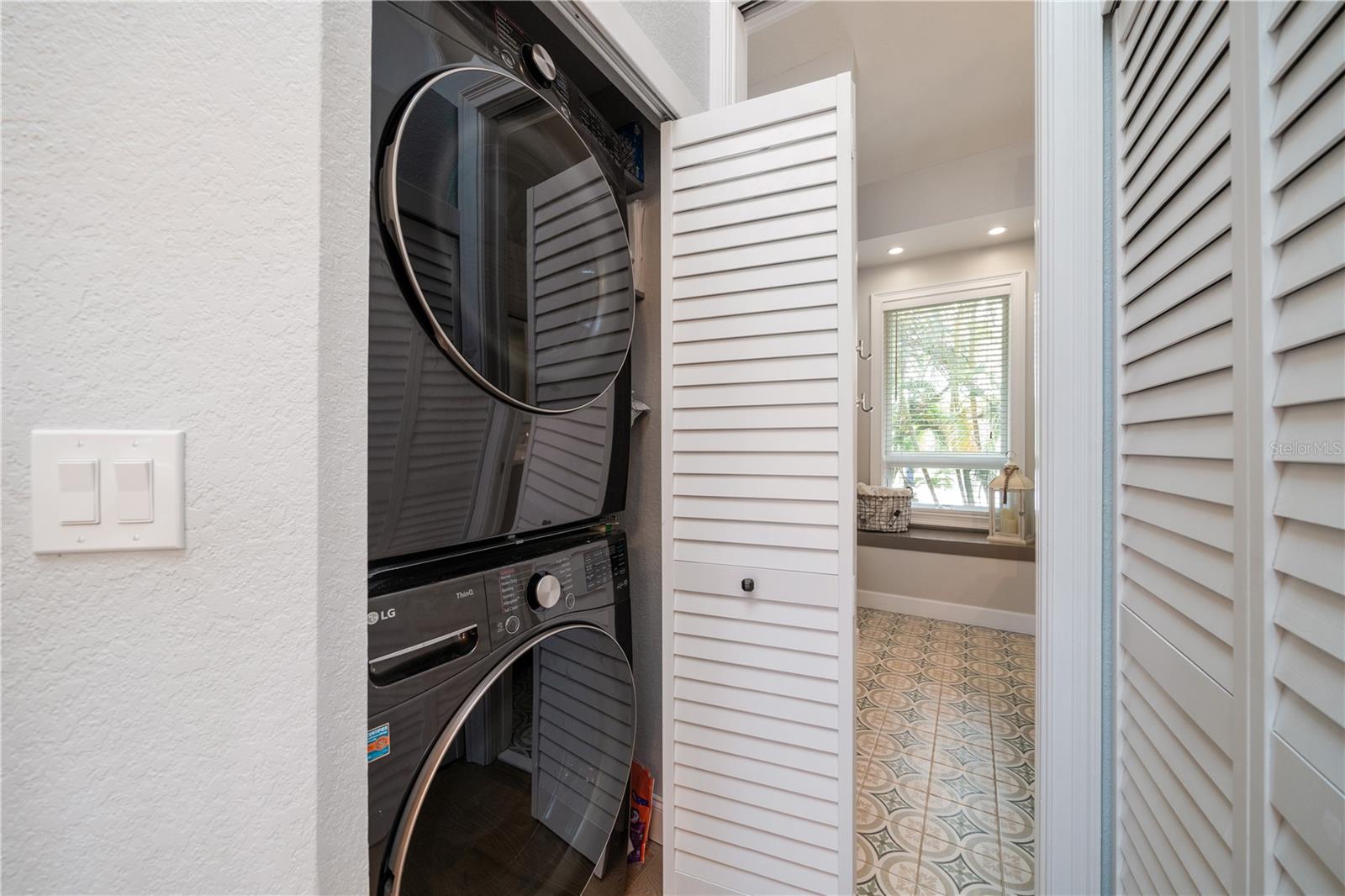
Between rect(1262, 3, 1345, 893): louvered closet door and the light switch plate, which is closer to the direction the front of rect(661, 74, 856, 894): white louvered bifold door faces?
the light switch plate

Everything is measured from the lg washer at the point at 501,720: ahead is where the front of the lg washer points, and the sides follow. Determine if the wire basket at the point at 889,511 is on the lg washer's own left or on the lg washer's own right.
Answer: on the lg washer's own left
